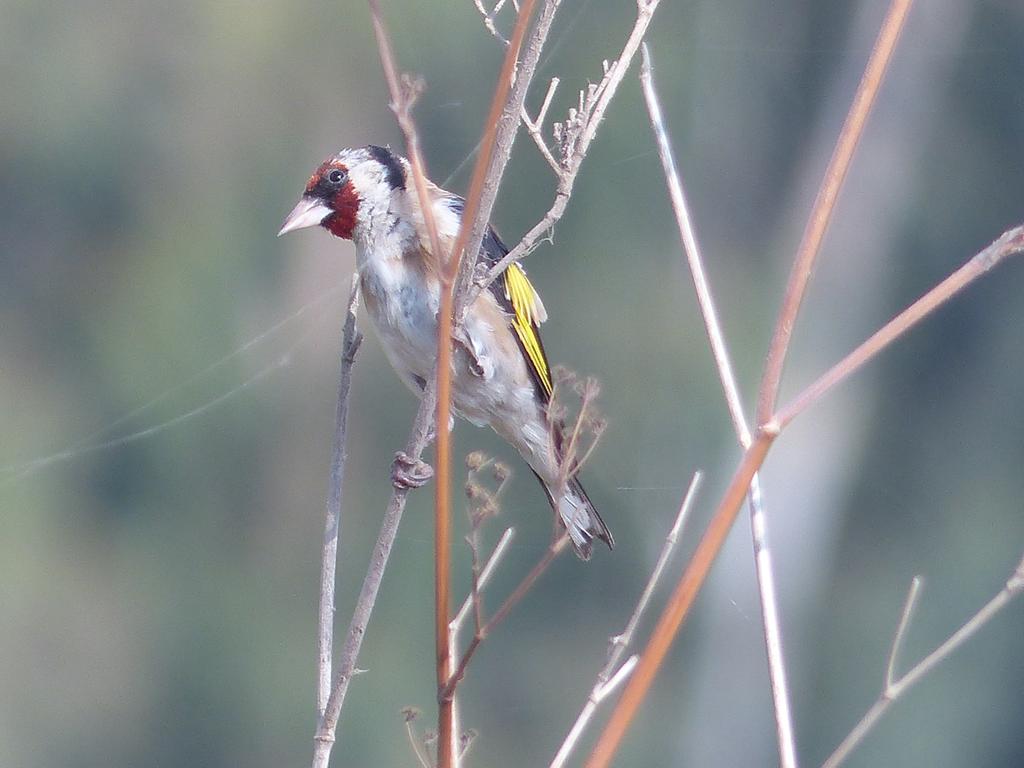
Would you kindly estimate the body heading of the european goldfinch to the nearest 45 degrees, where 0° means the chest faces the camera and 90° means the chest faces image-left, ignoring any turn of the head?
approximately 90°

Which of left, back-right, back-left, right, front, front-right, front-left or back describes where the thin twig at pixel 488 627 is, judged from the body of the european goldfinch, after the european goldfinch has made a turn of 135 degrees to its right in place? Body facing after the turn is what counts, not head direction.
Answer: back-right

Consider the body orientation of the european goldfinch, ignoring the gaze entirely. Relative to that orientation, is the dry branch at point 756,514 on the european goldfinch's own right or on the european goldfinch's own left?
on the european goldfinch's own left

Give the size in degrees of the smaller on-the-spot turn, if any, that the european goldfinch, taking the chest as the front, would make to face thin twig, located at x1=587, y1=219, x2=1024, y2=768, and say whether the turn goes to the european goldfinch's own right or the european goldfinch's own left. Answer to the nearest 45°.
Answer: approximately 90° to the european goldfinch's own left

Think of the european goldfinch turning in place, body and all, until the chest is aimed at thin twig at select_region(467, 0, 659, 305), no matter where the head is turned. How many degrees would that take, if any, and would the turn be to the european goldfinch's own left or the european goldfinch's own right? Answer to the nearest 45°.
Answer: approximately 90° to the european goldfinch's own left

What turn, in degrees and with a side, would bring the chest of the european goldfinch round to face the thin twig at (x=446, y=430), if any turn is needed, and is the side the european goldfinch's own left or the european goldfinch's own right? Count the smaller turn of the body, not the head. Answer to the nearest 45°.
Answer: approximately 90° to the european goldfinch's own left
